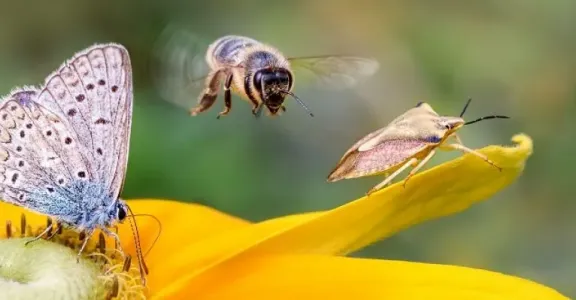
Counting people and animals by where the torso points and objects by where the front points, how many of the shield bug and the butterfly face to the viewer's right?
2

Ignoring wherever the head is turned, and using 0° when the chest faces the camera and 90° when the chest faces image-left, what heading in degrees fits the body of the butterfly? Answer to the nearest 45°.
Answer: approximately 270°

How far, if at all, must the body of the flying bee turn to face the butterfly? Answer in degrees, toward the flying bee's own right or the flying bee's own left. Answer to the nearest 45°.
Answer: approximately 90° to the flying bee's own right

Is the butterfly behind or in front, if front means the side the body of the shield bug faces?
behind

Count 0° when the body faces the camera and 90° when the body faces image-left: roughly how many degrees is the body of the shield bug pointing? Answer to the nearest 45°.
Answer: approximately 270°
